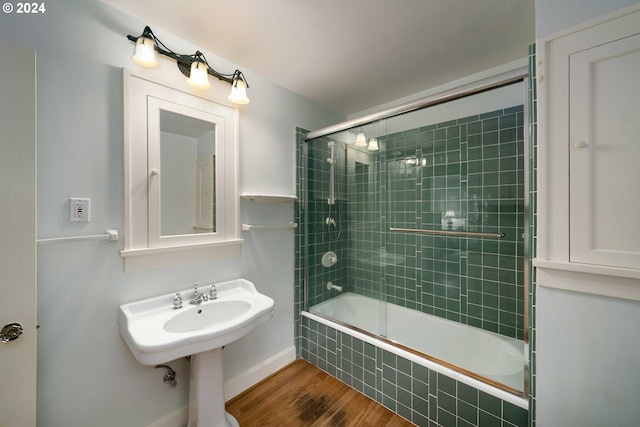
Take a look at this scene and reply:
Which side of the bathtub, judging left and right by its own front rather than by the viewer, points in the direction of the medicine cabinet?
front

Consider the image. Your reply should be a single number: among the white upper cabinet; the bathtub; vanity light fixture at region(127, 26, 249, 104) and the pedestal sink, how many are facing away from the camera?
0

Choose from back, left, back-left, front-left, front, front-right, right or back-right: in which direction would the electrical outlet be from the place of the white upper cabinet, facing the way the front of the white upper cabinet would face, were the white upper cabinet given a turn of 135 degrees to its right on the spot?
back-left

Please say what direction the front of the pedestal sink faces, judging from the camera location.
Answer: facing the viewer and to the right of the viewer

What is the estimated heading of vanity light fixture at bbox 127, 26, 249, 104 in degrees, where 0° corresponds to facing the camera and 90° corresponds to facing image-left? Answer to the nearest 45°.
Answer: approximately 315°

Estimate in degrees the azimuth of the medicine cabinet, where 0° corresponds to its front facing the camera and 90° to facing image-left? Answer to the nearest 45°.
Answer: approximately 315°

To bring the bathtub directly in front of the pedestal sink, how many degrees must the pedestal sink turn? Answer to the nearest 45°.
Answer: approximately 45° to its left

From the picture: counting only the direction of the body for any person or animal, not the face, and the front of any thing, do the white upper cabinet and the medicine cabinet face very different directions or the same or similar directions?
very different directions

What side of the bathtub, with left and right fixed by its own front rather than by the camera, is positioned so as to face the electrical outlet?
front

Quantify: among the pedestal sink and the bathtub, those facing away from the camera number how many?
0

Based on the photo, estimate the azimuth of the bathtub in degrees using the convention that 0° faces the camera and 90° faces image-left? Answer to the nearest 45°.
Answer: approximately 45°

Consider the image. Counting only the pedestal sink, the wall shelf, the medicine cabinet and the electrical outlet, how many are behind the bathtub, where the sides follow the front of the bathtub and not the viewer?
0

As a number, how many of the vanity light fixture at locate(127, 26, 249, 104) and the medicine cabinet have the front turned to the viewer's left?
0

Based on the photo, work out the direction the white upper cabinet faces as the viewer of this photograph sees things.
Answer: facing the viewer and to the left of the viewer

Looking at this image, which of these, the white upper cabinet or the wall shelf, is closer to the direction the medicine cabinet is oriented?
the white upper cabinet

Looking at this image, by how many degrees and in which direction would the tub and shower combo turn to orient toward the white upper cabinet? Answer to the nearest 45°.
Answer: approximately 90° to its left
